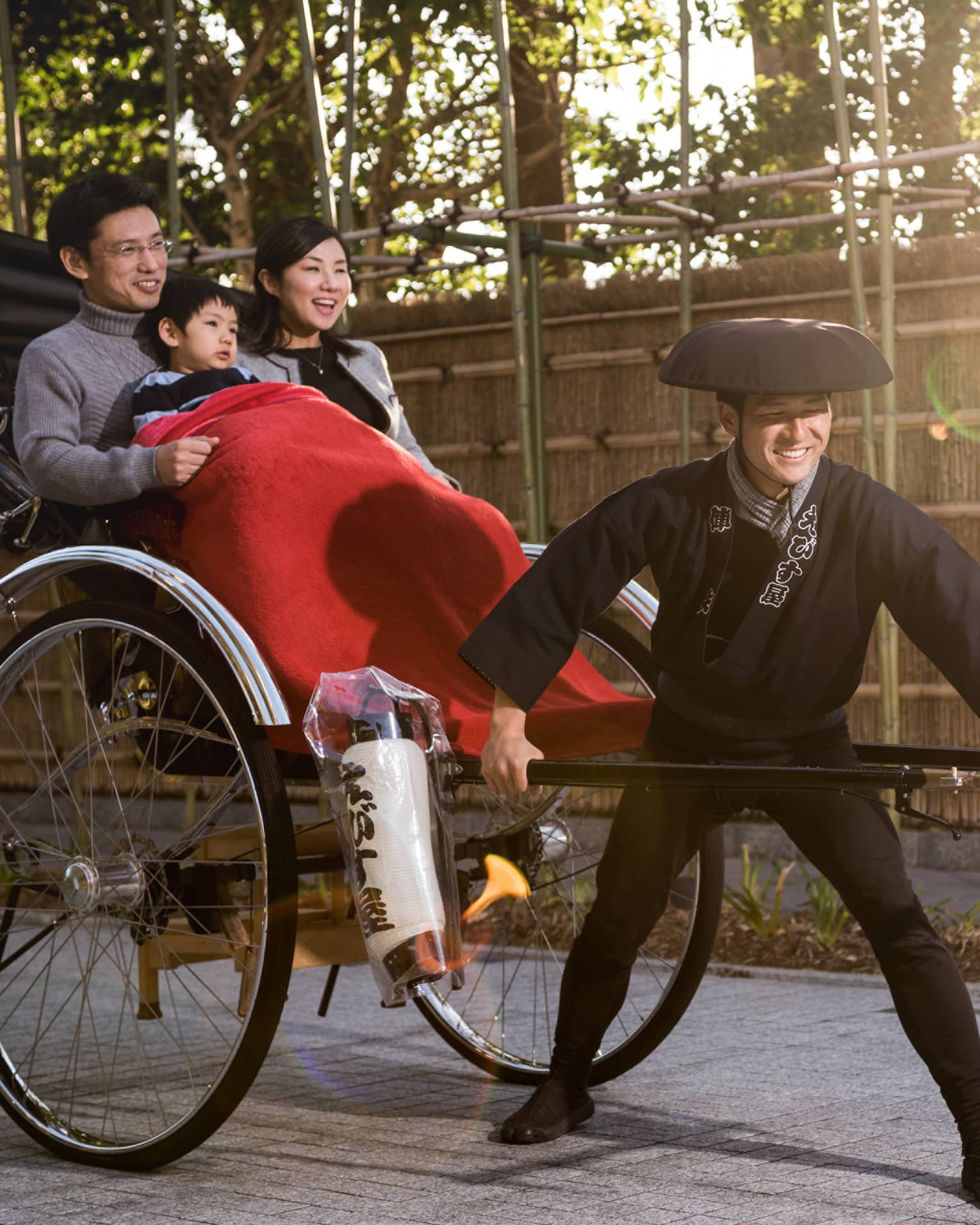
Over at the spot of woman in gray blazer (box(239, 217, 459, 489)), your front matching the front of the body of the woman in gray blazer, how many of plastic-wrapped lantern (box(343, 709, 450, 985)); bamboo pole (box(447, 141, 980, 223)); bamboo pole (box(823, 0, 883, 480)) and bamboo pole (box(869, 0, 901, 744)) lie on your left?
3

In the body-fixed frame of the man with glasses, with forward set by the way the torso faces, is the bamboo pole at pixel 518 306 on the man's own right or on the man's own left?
on the man's own left

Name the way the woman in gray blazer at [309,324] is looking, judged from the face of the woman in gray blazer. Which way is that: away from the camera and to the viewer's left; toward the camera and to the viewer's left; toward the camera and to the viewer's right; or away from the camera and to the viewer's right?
toward the camera and to the viewer's right

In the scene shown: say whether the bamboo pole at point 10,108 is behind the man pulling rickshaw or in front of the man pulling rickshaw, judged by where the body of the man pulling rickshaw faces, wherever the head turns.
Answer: behind

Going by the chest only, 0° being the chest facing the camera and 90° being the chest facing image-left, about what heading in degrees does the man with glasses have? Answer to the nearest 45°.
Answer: approximately 315°

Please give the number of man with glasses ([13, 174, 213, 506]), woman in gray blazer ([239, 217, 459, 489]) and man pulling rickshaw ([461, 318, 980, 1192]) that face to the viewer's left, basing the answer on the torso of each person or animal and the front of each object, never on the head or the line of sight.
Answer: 0

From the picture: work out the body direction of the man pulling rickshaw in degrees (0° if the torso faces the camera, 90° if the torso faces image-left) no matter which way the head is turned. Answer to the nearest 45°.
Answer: approximately 0°

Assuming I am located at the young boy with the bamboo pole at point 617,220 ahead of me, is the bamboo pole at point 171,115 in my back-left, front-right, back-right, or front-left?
front-left

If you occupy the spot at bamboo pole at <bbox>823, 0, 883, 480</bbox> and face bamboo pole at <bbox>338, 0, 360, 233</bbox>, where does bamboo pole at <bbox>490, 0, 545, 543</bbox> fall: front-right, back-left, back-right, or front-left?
front-left

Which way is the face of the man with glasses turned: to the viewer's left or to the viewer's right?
to the viewer's right

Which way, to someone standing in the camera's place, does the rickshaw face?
facing the viewer and to the right of the viewer
